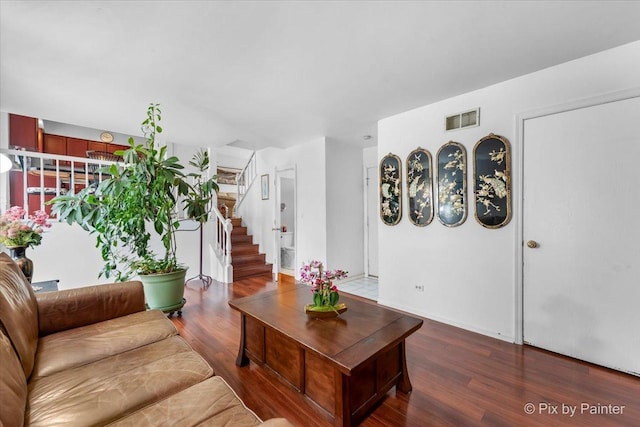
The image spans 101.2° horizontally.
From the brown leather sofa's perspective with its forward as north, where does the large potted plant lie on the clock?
The large potted plant is roughly at 9 o'clock from the brown leather sofa.

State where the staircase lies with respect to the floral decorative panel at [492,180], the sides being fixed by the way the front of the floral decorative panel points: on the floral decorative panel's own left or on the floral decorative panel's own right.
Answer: on the floral decorative panel's own right

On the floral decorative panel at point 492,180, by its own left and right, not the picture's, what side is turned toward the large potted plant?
front

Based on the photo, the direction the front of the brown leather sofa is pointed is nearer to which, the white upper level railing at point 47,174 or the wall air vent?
the wall air vent

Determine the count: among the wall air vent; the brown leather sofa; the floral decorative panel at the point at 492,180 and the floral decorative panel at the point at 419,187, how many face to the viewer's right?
1

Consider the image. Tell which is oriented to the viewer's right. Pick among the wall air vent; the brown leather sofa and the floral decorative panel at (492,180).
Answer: the brown leather sofa

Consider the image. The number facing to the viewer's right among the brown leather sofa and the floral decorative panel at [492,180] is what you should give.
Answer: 1

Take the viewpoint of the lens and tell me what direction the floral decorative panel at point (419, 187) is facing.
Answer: facing the viewer and to the left of the viewer

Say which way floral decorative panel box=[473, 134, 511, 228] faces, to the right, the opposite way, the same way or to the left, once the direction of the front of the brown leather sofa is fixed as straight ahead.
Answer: the opposite way

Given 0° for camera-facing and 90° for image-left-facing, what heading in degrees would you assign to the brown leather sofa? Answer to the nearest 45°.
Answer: approximately 270°

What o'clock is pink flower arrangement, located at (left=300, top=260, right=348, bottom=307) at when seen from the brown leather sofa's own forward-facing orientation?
The pink flower arrangement is roughly at 12 o'clock from the brown leather sofa.

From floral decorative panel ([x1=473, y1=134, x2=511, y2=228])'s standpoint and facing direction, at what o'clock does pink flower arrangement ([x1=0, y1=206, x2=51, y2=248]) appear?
The pink flower arrangement is roughly at 12 o'clock from the floral decorative panel.
